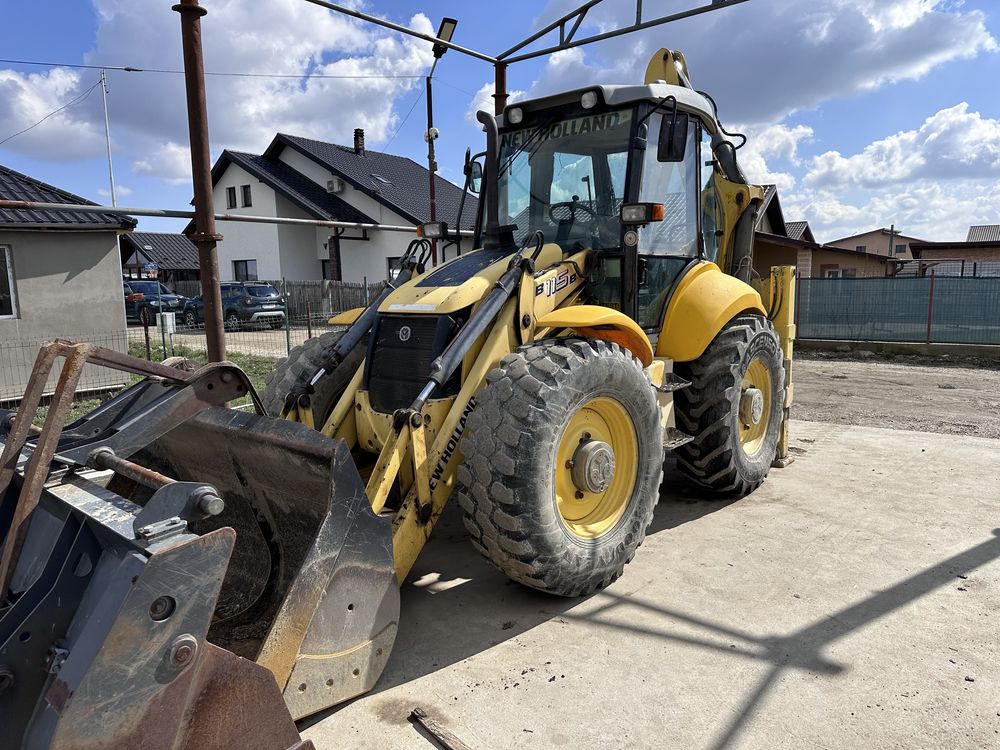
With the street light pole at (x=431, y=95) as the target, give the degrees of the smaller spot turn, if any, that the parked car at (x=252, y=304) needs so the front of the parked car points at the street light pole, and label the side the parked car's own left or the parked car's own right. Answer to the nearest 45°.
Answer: approximately 135° to the parked car's own left

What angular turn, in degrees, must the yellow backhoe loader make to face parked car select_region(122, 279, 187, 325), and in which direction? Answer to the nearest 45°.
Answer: approximately 135° to its right

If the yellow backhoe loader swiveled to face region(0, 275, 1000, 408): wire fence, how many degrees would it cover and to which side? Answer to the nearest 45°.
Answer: approximately 180°

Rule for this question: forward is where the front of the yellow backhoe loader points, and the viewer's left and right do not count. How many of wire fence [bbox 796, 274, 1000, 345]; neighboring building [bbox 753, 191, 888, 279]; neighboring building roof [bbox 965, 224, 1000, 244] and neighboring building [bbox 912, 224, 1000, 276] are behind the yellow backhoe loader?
4

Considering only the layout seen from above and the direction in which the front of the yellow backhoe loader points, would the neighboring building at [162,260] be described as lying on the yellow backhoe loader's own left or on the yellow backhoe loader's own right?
on the yellow backhoe loader's own right

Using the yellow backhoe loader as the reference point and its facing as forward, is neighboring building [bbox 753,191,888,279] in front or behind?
behind

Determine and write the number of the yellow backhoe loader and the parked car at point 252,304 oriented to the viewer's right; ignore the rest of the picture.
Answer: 0

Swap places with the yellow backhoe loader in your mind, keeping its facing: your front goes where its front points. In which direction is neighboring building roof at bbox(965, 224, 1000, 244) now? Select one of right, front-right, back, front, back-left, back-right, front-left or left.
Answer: back
